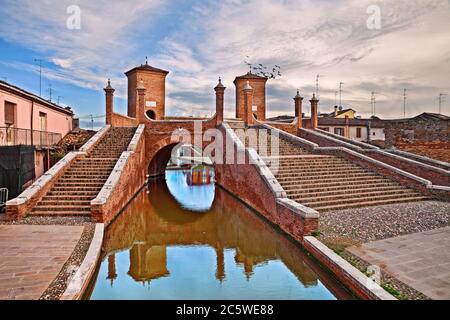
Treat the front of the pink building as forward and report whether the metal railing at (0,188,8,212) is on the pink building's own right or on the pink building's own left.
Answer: on the pink building's own right

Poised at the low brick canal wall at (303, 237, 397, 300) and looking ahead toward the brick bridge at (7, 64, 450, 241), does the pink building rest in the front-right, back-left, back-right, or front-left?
front-left

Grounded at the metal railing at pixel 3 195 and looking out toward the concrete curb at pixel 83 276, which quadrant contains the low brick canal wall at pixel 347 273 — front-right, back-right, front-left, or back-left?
front-left

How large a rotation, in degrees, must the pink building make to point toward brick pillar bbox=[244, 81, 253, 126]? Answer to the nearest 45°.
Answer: approximately 45° to its left

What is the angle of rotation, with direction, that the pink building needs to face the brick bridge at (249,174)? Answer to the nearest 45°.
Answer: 0° — it already faces it

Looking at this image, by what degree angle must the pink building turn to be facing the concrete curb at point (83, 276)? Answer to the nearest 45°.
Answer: approximately 45° to its right
